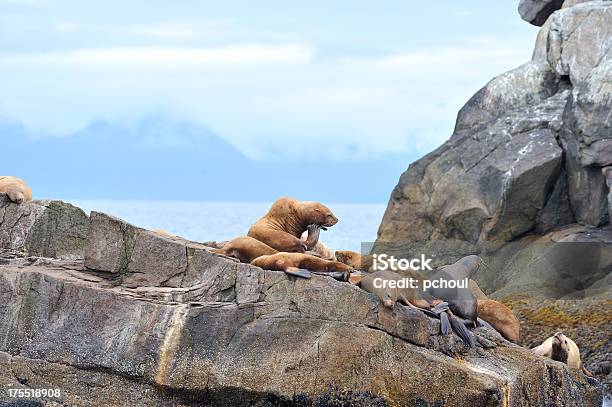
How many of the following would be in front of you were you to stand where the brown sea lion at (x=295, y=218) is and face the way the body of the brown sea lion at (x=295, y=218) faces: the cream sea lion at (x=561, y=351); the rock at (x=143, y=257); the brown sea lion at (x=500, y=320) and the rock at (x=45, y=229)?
2

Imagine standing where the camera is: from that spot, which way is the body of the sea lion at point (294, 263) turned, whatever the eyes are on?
to the viewer's left

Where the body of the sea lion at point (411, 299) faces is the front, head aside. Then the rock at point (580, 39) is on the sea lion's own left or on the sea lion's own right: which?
on the sea lion's own right

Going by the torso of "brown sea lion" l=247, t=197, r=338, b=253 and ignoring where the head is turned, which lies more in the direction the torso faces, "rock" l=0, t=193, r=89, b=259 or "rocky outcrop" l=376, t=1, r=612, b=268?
the rocky outcrop

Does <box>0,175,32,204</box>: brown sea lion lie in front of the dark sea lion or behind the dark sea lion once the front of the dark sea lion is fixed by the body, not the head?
behind

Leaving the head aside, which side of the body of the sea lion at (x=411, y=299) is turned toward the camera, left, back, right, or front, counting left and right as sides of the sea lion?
left

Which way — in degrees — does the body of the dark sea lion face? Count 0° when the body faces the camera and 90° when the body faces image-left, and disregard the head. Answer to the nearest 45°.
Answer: approximately 270°

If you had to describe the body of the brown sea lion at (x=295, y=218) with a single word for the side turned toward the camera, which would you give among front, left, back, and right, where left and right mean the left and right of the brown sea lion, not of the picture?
right

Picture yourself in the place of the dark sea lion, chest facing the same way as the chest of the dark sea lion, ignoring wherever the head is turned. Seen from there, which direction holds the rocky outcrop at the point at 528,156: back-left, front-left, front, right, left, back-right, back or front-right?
left

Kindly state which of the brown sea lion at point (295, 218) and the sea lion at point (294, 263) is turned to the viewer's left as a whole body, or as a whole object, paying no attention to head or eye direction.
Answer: the sea lion
